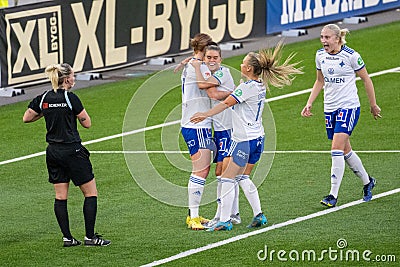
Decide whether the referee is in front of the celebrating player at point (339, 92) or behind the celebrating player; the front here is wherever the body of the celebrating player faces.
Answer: in front

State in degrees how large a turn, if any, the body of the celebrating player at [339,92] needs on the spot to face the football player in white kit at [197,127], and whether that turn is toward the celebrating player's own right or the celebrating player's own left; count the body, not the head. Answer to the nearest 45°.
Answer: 0° — they already face them

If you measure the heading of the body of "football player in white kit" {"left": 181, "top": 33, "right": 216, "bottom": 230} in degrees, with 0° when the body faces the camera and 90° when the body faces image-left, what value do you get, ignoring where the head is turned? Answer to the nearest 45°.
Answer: approximately 225°

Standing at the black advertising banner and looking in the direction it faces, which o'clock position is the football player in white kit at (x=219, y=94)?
The football player in white kit is roughly at 1 o'clock from the black advertising banner.

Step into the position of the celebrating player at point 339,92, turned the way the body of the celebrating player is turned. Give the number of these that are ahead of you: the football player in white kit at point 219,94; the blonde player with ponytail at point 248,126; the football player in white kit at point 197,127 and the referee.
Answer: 4

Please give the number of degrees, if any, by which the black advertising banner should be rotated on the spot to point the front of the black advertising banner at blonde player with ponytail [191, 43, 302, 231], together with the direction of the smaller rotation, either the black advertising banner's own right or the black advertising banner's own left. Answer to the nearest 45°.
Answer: approximately 45° to the black advertising banner's own right

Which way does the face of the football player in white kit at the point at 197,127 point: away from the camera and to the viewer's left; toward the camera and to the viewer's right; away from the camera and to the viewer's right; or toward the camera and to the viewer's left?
away from the camera and to the viewer's right
